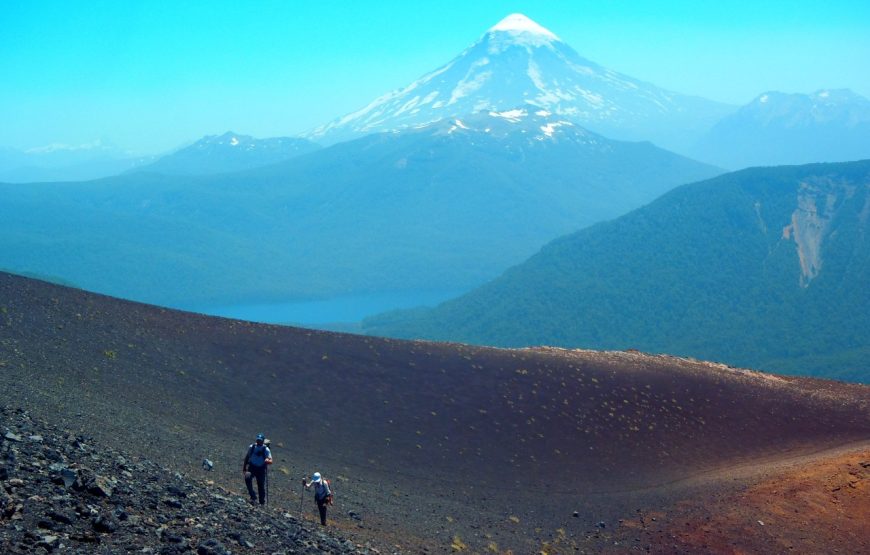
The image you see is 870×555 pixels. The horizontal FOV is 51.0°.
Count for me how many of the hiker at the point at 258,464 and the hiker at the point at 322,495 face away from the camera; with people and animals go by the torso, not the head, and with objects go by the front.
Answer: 0

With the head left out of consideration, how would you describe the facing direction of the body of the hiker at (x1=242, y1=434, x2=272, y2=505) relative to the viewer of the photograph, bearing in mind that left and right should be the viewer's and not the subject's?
facing the viewer

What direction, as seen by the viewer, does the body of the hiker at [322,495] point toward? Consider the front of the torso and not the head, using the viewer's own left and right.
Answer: facing the viewer and to the left of the viewer
